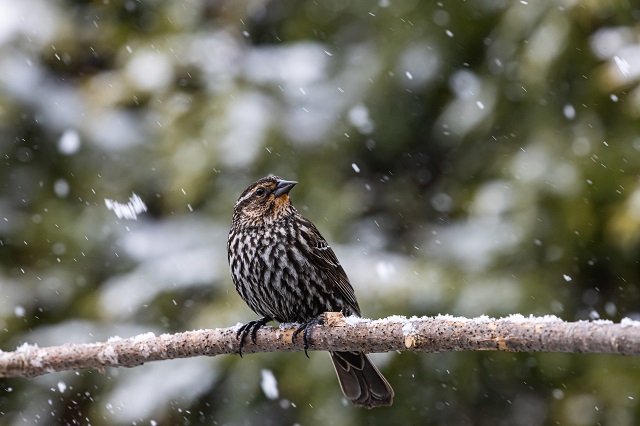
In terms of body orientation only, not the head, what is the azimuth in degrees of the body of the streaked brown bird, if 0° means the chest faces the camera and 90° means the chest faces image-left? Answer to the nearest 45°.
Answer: approximately 45°
